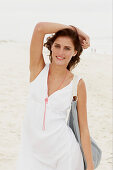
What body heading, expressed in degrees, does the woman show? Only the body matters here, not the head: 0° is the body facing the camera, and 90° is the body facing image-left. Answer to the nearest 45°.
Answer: approximately 0°
